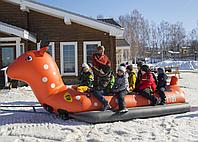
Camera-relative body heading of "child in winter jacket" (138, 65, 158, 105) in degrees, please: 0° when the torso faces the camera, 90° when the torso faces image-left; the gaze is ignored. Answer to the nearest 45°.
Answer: approximately 45°

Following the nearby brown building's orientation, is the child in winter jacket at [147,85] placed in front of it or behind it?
in front

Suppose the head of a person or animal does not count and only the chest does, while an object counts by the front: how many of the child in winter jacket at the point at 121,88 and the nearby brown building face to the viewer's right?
0

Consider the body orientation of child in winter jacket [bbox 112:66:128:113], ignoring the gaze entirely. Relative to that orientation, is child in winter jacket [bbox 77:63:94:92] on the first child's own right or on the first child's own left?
on the first child's own right

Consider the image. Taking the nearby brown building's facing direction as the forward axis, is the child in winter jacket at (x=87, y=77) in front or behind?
in front

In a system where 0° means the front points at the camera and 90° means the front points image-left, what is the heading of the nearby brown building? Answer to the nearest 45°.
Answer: approximately 0°

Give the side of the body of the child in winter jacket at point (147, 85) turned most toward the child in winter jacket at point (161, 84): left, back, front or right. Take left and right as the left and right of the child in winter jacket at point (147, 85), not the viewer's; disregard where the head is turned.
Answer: back

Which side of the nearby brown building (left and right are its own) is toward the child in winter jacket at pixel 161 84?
front

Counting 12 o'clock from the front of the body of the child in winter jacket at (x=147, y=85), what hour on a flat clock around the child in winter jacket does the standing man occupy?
The standing man is roughly at 1 o'clock from the child in winter jacket.

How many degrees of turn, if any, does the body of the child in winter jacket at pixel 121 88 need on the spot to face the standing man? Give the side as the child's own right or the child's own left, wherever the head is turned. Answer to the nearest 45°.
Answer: approximately 90° to the child's own right

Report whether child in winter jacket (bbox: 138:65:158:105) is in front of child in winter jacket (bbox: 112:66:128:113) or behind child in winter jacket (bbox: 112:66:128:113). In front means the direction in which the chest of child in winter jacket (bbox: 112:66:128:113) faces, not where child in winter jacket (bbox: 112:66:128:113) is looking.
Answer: behind
